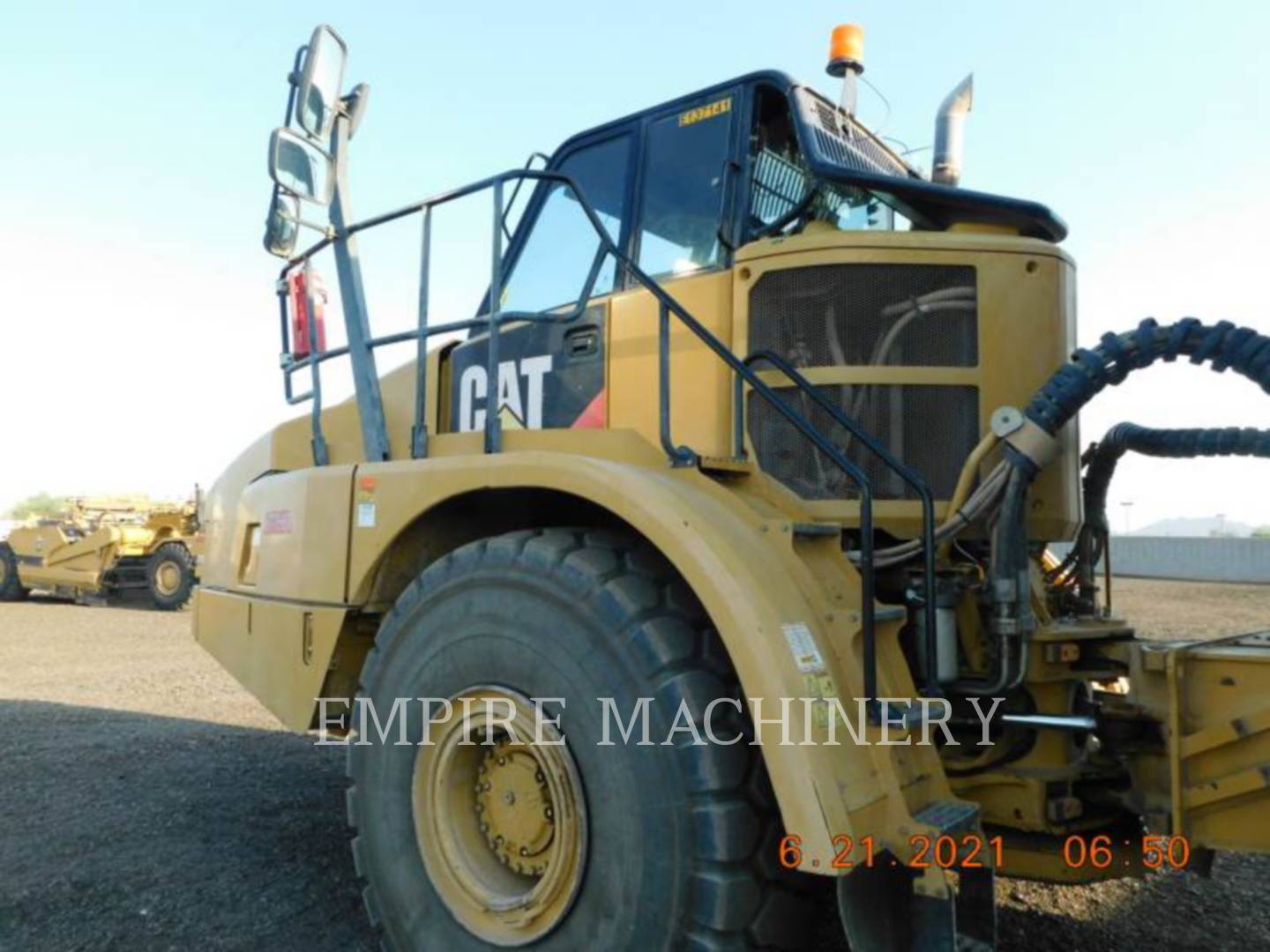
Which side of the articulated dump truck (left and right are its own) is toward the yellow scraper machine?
front

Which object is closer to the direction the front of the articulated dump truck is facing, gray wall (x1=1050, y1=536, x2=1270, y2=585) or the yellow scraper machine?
the yellow scraper machine

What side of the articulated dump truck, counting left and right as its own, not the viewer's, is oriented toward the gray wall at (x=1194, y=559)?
right

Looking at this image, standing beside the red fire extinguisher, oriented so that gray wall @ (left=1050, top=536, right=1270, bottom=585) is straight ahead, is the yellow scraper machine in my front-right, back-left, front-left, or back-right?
front-left

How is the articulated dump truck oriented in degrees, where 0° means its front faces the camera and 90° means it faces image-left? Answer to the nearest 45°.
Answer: approximately 135°
